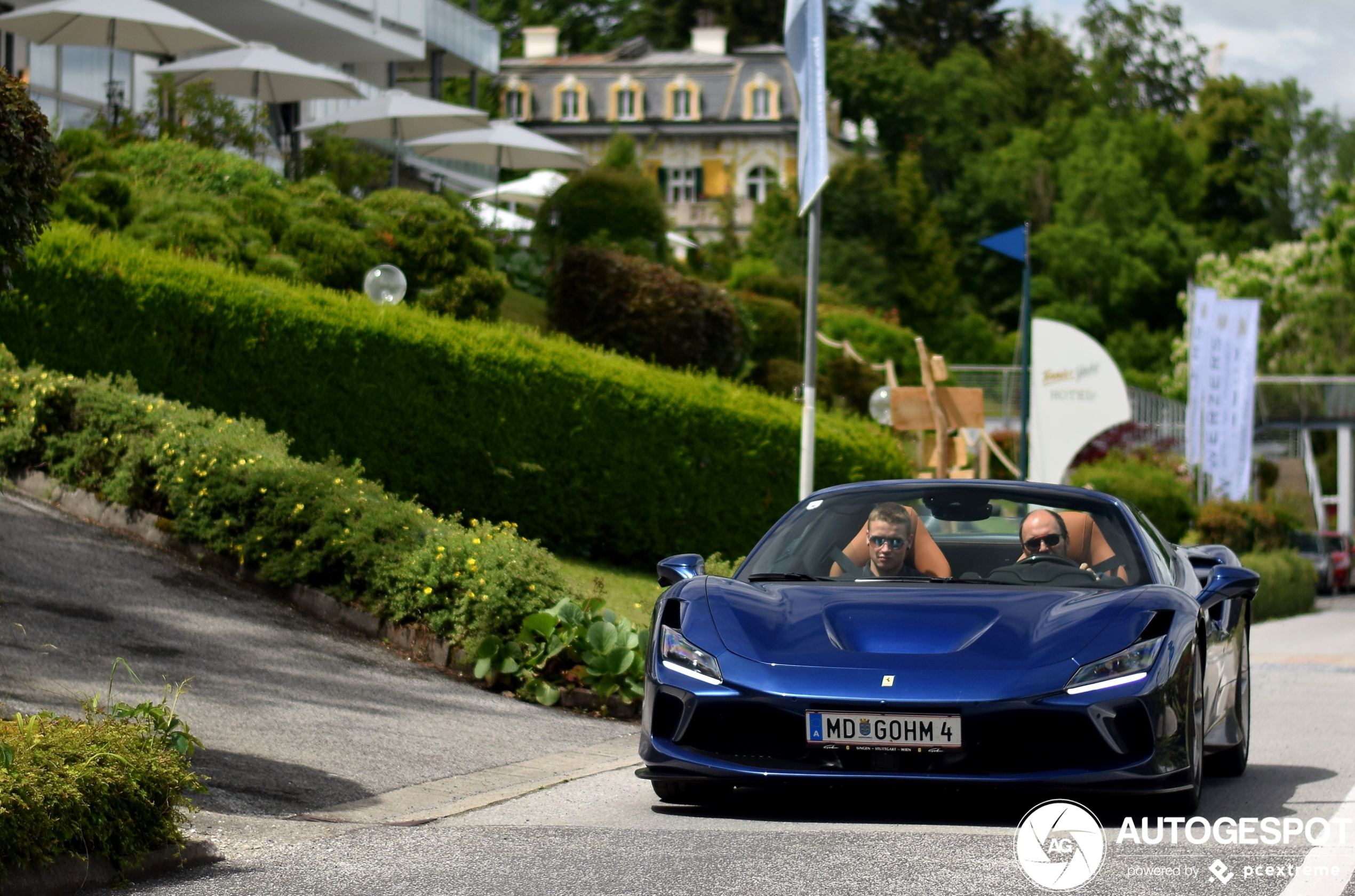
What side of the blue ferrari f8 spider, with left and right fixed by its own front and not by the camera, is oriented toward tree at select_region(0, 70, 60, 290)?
right

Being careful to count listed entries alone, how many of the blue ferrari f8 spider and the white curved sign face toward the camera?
2

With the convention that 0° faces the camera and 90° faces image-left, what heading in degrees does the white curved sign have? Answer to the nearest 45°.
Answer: approximately 0°

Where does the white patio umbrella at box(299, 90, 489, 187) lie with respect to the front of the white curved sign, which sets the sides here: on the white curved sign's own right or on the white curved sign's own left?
on the white curved sign's own right

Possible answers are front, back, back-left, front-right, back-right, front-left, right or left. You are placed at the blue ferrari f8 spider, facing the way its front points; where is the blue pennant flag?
back

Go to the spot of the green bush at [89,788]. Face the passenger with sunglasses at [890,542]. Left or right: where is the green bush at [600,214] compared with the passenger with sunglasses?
left

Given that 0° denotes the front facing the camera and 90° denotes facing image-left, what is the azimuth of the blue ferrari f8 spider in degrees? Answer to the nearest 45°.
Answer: approximately 0°

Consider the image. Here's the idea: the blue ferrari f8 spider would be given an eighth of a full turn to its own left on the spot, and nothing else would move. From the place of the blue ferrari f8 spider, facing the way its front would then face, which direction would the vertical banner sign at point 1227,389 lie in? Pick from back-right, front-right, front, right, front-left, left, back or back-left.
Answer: back-left
